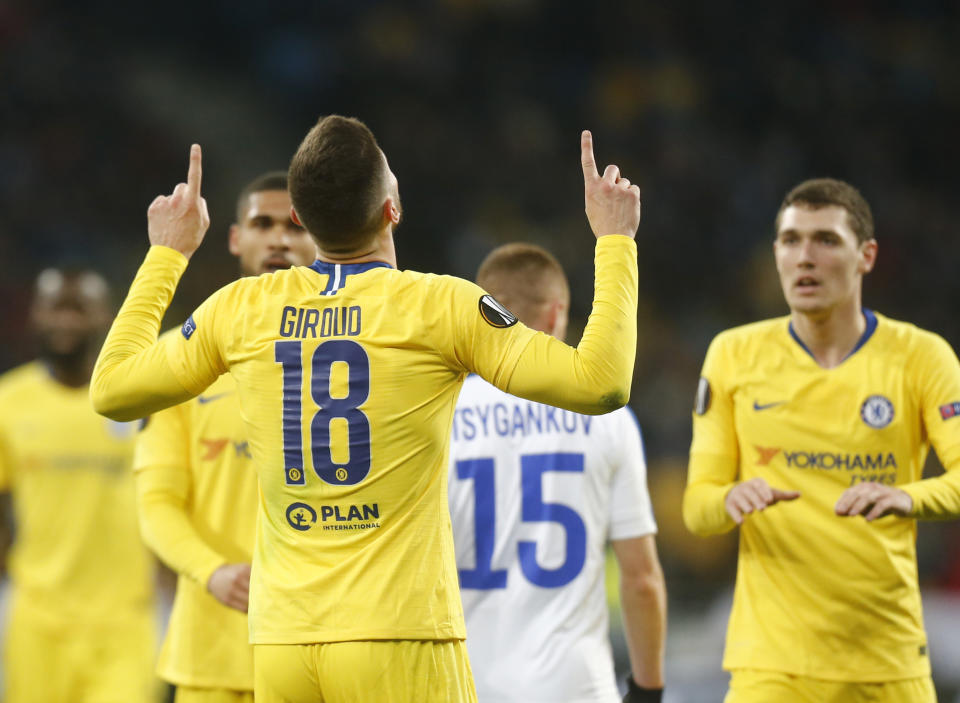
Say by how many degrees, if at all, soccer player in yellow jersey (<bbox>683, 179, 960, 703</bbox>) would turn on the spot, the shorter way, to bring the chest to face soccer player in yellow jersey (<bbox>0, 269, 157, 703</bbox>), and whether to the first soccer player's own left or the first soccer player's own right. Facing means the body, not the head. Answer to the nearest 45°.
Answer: approximately 90° to the first soccer player's own right

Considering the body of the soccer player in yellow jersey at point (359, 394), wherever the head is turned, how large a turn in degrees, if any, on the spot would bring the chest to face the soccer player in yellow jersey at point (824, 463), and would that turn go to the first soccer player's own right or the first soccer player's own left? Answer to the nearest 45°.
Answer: approximately 45° to the first soccer player's own right

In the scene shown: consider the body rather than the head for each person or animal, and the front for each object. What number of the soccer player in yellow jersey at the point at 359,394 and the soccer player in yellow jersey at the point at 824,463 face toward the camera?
1

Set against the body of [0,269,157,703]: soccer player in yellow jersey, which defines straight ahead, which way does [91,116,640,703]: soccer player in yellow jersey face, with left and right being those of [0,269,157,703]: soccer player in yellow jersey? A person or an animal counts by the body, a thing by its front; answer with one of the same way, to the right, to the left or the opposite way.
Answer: the opposite way

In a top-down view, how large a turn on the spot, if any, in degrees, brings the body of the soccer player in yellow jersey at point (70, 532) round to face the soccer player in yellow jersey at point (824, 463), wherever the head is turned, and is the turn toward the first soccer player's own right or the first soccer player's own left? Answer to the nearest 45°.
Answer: approximately 45° to the first soccer player's own left

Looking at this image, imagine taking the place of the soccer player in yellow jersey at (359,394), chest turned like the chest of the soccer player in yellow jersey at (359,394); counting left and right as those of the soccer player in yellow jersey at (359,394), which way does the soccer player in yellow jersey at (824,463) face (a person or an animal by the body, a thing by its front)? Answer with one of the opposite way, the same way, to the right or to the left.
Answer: the opposite way

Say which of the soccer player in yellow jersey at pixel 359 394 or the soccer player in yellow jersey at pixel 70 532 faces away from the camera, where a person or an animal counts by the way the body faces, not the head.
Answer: the soccer player in yellow jersey at pixel 359 394

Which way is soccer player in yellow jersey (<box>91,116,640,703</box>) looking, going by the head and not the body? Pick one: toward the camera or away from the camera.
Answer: away from the camera

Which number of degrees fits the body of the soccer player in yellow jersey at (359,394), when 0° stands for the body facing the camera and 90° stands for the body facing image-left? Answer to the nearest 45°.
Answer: approximately 180°
